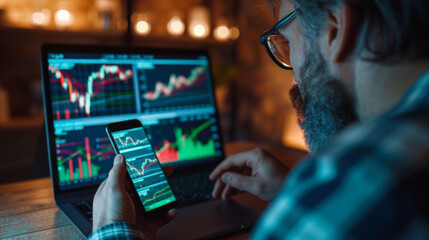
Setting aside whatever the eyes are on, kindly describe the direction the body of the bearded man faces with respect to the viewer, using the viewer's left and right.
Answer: facing away from the viewer and to the left of the viewer

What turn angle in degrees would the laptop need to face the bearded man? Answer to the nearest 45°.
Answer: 0° — it already faces them

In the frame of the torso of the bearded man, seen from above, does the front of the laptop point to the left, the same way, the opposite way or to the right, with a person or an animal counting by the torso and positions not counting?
the opposite way

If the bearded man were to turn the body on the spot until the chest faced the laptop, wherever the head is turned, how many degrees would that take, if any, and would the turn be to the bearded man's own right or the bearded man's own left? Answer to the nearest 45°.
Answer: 0° — they already face it

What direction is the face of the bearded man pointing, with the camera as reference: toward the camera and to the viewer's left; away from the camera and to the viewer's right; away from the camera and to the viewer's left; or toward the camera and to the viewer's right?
away from the camera and to the viewer's left

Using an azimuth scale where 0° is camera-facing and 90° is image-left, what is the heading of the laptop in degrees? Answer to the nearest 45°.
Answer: approximately 315°
